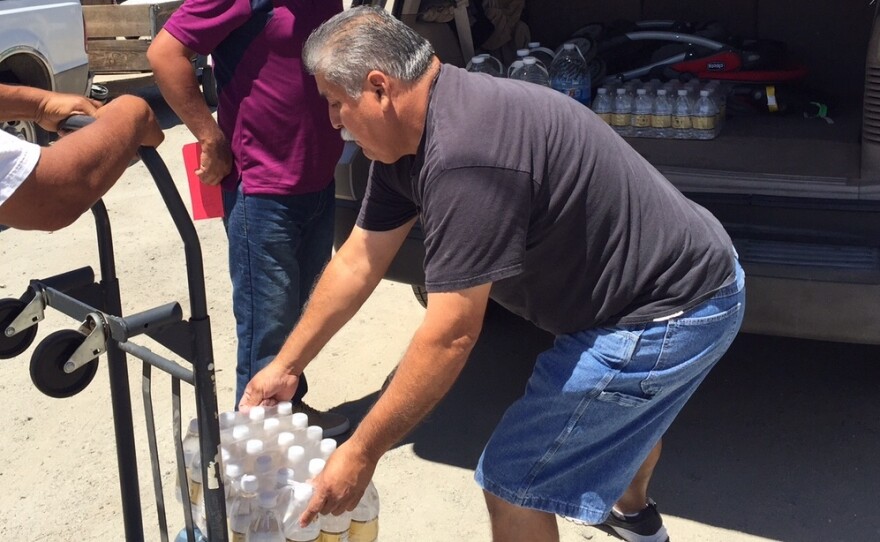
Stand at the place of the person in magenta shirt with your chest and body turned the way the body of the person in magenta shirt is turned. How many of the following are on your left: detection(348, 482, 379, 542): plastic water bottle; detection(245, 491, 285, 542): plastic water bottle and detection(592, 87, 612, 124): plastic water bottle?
1

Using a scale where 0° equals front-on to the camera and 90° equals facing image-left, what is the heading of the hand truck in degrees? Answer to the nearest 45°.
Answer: approximately 225°

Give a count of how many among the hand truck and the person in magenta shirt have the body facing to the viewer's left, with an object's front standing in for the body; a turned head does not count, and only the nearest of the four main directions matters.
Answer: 0

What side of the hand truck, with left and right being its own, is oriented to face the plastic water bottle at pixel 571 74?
front

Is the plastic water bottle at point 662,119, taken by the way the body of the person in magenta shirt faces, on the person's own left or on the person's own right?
on the person's own left
